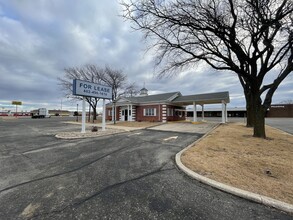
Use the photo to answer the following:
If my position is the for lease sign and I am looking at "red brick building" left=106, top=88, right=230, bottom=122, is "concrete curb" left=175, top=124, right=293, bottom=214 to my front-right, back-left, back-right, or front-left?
back-right

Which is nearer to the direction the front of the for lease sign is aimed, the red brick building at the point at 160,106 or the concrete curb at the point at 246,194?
the concrete curb

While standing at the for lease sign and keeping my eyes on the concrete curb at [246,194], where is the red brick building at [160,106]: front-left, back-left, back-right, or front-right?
back-left

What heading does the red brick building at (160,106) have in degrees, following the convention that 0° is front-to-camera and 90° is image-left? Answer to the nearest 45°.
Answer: approximately 45°

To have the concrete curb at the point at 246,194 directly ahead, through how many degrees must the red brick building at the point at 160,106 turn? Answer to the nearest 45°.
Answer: approximately 45° to its left

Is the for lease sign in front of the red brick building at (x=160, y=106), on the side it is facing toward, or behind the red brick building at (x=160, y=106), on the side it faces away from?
in front
